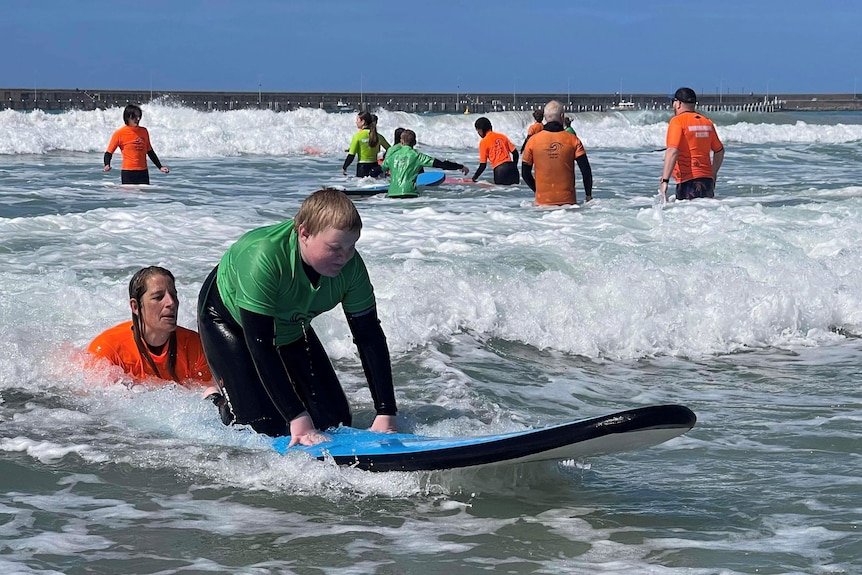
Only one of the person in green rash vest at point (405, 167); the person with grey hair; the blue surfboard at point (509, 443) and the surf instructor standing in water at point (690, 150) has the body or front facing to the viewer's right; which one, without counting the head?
the blue surfboard

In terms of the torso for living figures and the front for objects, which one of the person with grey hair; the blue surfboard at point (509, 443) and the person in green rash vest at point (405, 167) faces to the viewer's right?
the blue surfboard

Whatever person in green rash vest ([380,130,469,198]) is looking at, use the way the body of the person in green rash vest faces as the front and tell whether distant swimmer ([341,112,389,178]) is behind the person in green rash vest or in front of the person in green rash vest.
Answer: in front

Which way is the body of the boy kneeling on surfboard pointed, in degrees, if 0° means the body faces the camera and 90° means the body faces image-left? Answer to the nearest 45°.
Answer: approximately 315°

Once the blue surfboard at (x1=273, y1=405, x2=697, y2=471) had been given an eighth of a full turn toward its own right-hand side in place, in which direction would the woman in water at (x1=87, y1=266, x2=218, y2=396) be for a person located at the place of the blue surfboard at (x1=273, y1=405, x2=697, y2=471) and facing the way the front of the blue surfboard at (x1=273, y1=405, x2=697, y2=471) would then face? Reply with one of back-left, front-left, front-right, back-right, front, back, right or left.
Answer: back

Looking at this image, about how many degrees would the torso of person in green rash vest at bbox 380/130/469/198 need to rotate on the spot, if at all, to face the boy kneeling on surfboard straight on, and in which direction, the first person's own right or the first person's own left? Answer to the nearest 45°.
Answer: approximately 180°

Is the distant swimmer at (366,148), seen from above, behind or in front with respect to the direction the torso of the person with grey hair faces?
in front

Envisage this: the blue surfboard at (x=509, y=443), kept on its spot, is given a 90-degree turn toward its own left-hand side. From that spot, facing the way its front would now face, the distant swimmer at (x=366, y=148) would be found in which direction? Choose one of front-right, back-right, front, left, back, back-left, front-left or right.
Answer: front

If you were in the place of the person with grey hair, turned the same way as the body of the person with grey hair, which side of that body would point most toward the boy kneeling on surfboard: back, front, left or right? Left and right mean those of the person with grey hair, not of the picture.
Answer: back

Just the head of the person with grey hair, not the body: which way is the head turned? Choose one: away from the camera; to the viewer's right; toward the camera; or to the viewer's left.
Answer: away from the camera

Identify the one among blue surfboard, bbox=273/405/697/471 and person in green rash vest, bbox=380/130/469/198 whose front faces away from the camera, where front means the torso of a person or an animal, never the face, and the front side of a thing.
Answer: the person in green rash vest

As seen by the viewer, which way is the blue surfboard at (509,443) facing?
to the viewer's right

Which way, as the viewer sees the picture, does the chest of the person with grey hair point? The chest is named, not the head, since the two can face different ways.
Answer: away from the camera

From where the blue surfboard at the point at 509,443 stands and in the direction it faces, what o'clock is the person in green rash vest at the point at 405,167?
The person in green rash vest is roughly at 9 o'clock from the blue surfboard.
